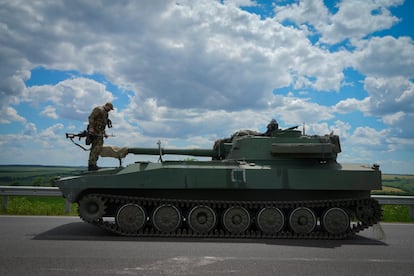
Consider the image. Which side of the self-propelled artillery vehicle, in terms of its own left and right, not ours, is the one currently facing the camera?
left
